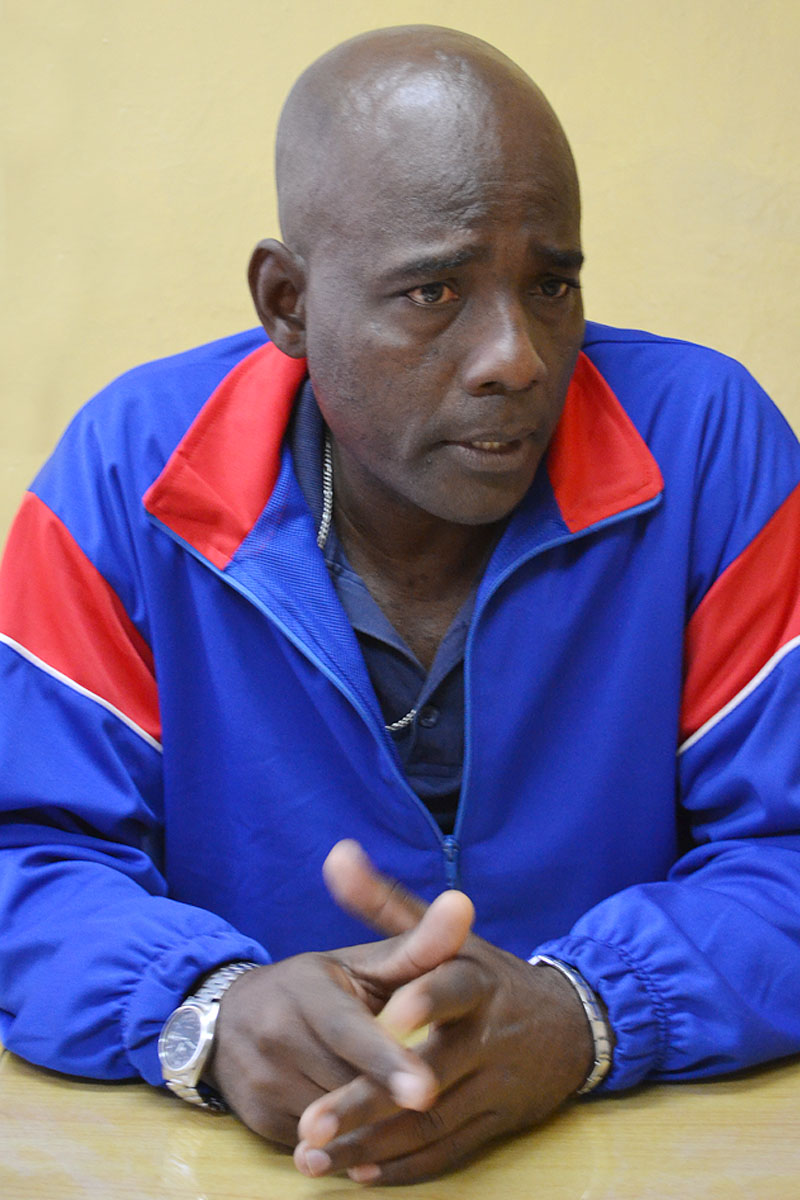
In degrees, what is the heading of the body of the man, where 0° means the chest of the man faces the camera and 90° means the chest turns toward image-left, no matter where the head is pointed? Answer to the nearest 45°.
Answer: approximately 0°

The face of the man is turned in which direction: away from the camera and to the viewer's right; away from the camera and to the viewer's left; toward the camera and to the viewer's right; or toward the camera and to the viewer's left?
toward the camera and to the viewer's right
